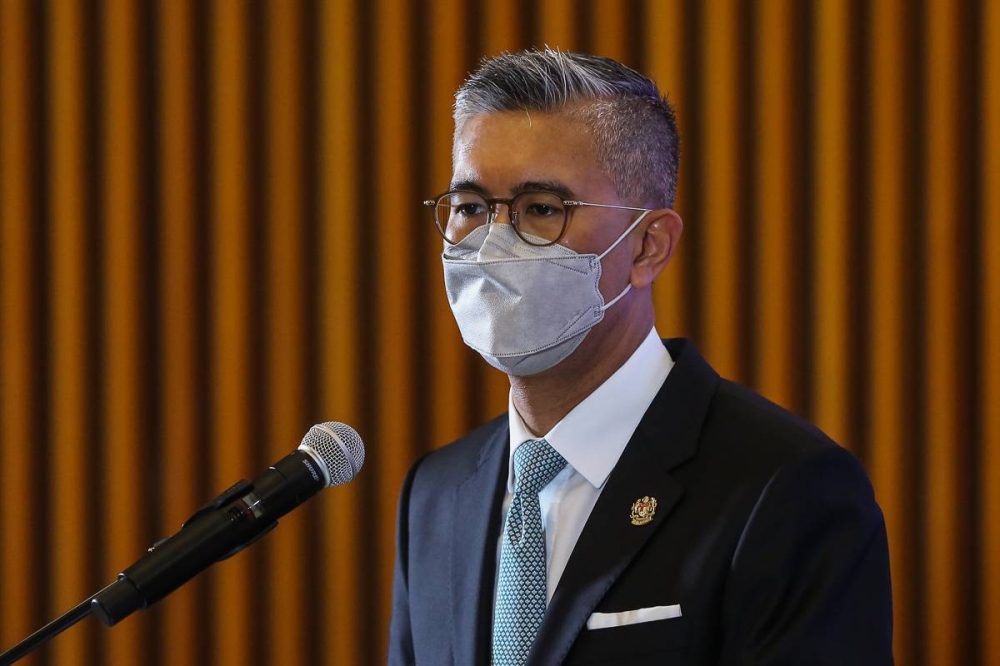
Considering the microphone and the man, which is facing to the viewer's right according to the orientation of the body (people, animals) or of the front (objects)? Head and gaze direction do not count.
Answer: the microphone

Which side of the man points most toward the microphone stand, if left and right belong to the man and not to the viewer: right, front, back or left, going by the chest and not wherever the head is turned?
front

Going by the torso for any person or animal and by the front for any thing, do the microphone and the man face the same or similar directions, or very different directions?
very different directions

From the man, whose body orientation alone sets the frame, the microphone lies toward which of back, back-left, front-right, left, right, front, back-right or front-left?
front

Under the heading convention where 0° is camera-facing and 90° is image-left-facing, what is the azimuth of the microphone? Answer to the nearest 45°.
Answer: approximately 270°

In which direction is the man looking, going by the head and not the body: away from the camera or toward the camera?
toward the camera

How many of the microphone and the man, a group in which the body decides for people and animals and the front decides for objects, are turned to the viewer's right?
1

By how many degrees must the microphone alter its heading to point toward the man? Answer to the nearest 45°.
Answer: approximately 45° to its left

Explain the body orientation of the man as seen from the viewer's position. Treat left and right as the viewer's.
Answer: facing the viewer and to the left of the viewer
